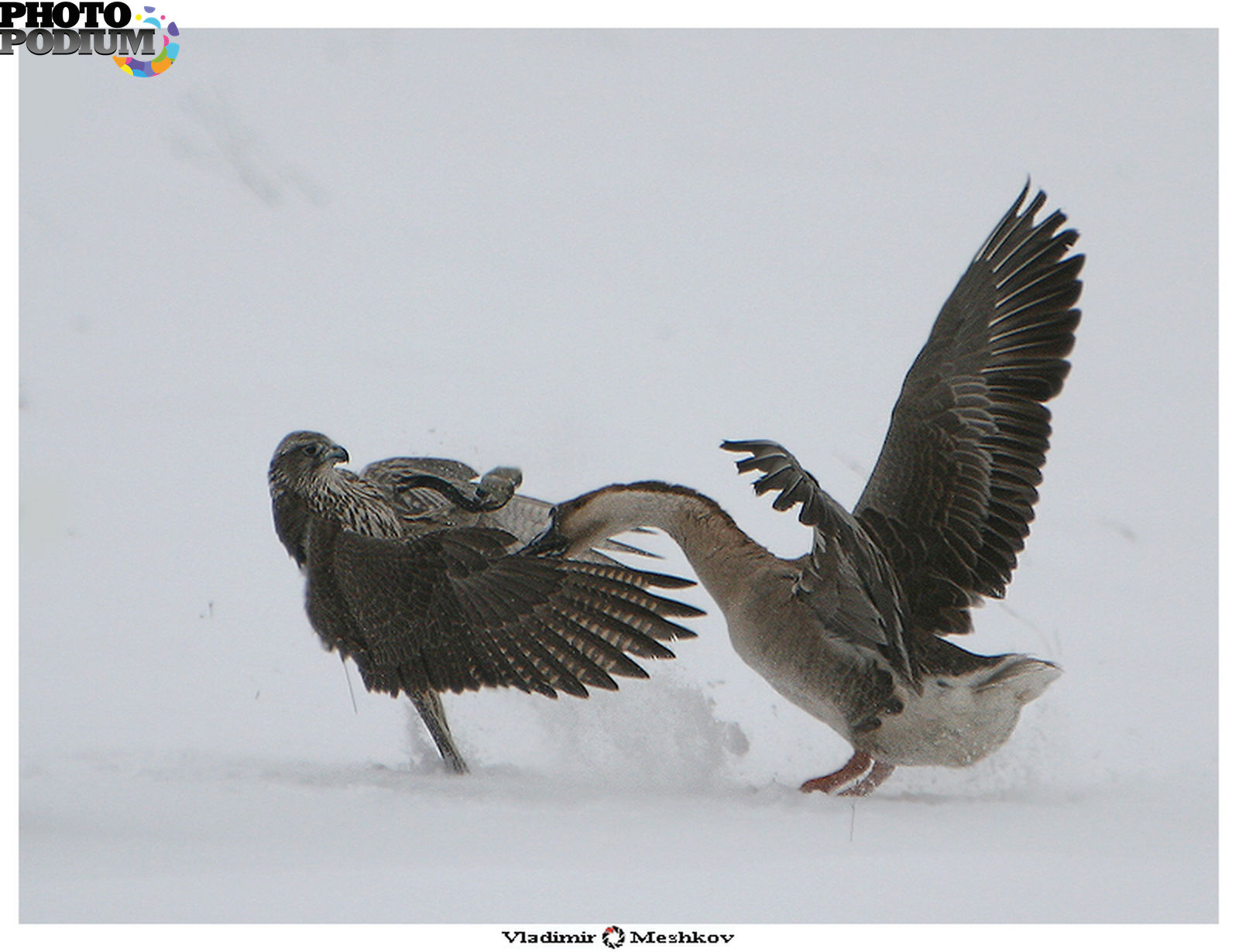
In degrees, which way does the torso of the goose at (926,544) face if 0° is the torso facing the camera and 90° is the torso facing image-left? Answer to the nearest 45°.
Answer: approximately 90°
